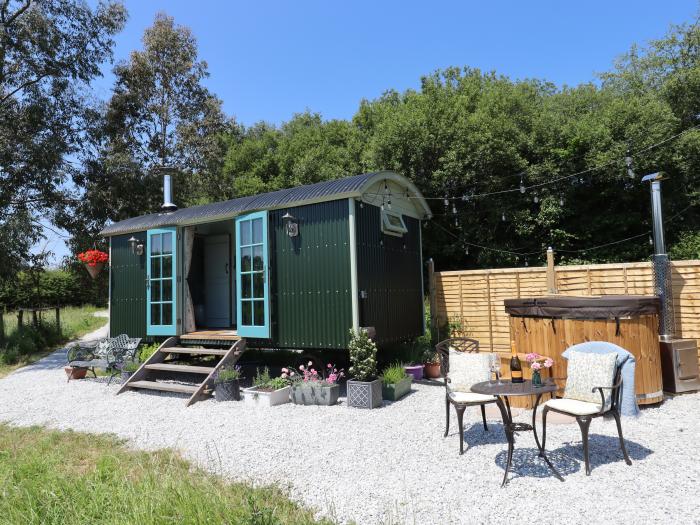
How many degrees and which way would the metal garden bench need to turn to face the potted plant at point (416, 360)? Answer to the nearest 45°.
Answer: approximately 90° to its left

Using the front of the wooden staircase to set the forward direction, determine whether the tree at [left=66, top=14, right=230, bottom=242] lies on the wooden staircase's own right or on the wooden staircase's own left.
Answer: on the wooden staircase's own right

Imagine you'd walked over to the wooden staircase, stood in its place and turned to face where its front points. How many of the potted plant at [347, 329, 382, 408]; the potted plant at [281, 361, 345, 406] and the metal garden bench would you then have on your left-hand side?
2

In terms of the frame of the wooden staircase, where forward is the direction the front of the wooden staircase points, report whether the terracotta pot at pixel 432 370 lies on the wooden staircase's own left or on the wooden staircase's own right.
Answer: on the wooden staircase's own left

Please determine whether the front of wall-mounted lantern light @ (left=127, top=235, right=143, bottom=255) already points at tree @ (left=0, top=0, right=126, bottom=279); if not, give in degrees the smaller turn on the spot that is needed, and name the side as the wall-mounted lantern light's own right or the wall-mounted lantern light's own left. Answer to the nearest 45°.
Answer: approximately 90° to the wall-mounted lantern light's own right

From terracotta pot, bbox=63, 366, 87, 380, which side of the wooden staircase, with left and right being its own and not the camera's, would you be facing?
right

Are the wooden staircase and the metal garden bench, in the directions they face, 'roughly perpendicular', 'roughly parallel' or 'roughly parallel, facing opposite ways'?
roughly parallel

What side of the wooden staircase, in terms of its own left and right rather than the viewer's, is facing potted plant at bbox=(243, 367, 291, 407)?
left

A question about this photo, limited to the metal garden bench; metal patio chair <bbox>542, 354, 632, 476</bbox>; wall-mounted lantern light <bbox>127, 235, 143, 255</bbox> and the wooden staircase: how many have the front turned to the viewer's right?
0

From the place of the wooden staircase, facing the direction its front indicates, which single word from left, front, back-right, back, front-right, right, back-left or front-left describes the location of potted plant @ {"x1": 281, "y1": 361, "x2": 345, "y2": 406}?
left

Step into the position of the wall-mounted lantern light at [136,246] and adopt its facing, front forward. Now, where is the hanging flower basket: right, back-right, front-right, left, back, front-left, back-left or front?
right

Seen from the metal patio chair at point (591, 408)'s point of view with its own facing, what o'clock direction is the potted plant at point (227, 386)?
The potted plant is roughly at 2 o'clock from the metal patio chair.

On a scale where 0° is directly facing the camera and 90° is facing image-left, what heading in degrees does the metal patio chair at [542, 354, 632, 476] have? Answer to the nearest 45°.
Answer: approximately 45°

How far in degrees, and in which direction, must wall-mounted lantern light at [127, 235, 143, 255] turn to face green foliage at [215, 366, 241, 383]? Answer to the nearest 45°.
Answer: approximately 45° to its left

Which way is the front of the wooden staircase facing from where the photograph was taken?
facing the viewer and to the left of the viewer

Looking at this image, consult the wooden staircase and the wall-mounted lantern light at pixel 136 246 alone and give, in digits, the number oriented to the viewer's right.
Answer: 0

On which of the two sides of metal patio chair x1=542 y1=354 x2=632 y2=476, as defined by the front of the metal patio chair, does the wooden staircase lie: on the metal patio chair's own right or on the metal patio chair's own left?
on the metal patio chair's own right
